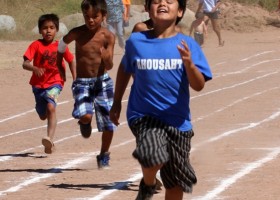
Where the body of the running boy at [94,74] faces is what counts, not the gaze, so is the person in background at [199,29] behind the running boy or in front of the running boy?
behind

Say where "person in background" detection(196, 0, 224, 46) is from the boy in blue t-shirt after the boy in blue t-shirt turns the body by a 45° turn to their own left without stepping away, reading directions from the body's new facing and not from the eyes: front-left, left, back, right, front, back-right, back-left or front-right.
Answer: back-left

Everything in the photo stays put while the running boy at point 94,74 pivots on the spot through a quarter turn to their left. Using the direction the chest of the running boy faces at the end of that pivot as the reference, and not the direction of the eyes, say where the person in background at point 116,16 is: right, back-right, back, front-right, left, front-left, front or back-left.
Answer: left

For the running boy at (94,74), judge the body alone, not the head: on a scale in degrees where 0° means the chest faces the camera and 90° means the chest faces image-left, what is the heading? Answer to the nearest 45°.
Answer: approximately 0°

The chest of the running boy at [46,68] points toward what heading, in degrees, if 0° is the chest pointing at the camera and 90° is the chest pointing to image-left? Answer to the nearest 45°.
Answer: approximately 0°

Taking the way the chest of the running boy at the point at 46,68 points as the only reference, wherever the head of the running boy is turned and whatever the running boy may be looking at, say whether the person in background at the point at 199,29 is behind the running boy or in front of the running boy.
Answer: behind

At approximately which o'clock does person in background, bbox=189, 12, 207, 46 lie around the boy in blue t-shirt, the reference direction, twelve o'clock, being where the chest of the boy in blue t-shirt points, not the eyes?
The person in background is roughly at 6 o'clock from the boy in blue t-shirt.

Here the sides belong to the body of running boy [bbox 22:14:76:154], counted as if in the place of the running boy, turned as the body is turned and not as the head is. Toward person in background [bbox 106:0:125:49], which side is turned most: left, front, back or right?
back

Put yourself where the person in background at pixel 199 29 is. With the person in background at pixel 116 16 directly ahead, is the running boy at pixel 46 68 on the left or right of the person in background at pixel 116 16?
left
